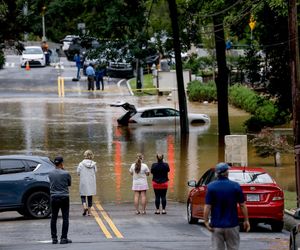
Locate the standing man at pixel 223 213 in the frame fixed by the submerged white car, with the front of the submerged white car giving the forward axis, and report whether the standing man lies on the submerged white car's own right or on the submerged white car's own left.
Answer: on the submerged white car's own right

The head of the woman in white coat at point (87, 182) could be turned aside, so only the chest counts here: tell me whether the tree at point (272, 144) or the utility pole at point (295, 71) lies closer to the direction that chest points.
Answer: the tree

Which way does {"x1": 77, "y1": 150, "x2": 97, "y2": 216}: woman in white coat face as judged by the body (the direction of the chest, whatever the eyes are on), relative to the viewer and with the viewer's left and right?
facing away from the viewer

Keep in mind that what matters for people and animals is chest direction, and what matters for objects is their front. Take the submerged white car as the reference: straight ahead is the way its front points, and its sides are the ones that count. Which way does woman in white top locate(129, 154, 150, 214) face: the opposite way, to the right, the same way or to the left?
to the left

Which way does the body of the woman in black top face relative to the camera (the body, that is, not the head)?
away from the camera

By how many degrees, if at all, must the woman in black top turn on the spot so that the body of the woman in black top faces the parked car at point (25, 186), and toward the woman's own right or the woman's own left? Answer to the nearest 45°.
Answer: approximately 90° to the woman's own left

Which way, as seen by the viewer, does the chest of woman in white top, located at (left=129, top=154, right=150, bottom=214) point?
away from the camera

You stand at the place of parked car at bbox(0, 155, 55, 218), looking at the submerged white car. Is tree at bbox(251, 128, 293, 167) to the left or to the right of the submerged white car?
right

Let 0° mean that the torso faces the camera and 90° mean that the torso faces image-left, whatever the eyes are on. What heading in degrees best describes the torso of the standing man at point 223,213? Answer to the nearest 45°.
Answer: approximately 180°

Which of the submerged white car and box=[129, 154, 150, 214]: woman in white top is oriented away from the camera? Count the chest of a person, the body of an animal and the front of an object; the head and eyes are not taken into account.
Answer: the woman in white top

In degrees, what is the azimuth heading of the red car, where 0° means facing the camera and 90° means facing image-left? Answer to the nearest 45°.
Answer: approximately 135°

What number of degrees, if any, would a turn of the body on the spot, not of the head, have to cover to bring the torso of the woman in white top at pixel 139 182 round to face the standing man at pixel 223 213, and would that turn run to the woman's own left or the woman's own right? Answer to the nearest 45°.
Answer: approximately 180°
